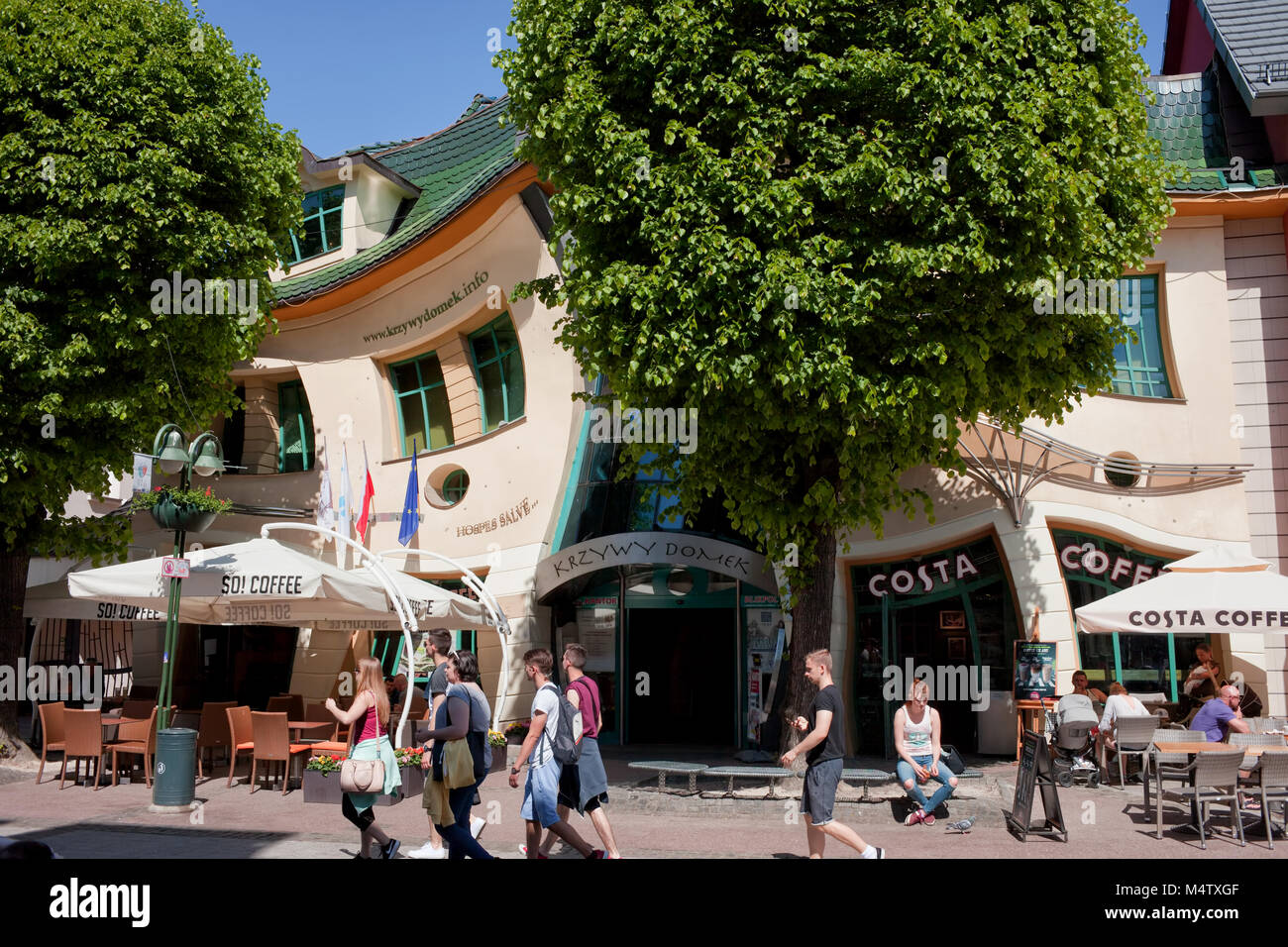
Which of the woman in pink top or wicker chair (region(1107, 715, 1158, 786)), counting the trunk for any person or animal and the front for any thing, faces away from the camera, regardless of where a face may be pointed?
the wicker chair

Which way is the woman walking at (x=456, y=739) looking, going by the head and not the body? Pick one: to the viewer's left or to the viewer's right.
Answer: to the viewer's left

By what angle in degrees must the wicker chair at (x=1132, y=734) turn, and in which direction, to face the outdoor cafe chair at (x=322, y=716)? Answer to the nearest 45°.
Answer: approximately 90° to its left

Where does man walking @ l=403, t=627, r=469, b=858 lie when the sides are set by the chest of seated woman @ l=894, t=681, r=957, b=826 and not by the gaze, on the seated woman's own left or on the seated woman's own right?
on the seated woman's own right

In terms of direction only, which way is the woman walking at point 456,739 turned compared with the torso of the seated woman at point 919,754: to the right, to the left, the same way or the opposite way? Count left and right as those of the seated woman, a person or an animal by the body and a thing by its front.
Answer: to the right

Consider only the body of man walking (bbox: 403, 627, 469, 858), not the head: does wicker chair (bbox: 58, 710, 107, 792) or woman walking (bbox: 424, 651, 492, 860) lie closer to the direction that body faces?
the wicker chair

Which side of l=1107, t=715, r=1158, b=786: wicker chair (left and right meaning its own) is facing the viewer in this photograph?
back

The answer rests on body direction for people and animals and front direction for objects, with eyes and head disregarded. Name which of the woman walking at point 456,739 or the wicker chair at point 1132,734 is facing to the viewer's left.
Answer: the woman walking

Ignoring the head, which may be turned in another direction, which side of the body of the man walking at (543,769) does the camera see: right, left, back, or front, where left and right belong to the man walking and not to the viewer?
left

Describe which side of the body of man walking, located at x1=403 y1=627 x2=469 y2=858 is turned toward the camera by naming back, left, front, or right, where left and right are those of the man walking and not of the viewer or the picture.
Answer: left

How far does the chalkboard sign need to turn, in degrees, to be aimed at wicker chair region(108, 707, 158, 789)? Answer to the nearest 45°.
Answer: approximately 45° to its right
